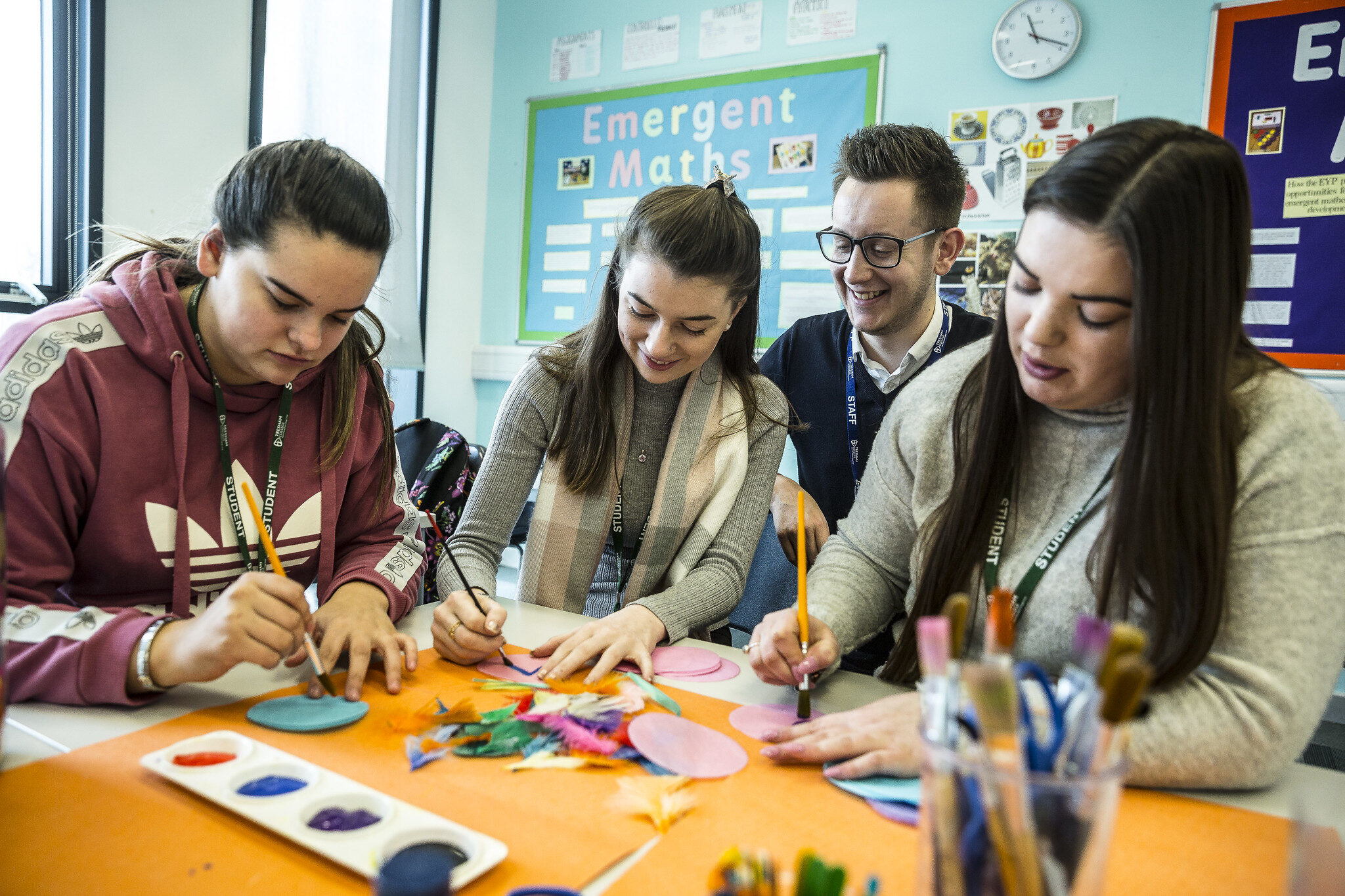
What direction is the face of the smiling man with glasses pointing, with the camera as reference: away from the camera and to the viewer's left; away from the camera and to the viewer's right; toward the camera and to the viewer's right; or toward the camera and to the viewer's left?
toward the camera and to the viewer's left

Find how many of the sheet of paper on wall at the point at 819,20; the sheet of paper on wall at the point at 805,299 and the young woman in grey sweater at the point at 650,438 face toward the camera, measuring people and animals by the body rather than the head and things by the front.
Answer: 3

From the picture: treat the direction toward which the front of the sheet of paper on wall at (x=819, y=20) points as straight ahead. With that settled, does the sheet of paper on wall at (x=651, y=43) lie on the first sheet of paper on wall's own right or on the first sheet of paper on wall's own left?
on the first sheet of paper on wall's own right

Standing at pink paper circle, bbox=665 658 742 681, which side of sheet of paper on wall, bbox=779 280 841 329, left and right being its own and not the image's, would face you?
front

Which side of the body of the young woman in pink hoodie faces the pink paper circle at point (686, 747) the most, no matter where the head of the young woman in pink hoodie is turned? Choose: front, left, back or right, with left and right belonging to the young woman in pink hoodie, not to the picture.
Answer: front

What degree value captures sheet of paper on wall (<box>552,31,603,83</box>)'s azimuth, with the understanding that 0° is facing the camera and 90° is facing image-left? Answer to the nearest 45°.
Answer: approximately 45°

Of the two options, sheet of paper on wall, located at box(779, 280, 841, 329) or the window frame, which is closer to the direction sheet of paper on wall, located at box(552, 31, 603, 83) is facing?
the window frame

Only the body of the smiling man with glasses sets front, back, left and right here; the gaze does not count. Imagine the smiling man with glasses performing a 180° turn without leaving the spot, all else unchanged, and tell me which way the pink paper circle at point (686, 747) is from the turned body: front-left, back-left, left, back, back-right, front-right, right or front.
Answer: back-right

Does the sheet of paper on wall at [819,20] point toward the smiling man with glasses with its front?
yes

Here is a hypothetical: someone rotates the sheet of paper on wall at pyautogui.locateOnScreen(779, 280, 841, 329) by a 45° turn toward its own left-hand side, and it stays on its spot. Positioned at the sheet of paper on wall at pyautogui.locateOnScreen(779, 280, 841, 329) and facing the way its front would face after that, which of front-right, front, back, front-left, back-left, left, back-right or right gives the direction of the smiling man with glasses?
front-right

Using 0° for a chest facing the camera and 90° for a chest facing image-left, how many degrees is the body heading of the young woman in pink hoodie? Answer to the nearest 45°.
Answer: approximately 315°

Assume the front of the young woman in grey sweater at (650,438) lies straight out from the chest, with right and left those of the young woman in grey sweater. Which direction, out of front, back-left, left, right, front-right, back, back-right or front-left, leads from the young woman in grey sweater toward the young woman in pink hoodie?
front-right

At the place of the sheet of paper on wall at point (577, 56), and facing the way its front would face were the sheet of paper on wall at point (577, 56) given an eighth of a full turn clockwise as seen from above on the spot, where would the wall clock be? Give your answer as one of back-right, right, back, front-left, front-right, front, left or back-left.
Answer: back-left

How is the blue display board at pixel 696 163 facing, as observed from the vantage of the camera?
facing the viewer and to the left of the viewer

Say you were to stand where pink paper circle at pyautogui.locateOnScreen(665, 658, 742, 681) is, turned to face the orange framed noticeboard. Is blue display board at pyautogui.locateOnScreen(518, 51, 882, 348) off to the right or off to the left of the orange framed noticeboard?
left
